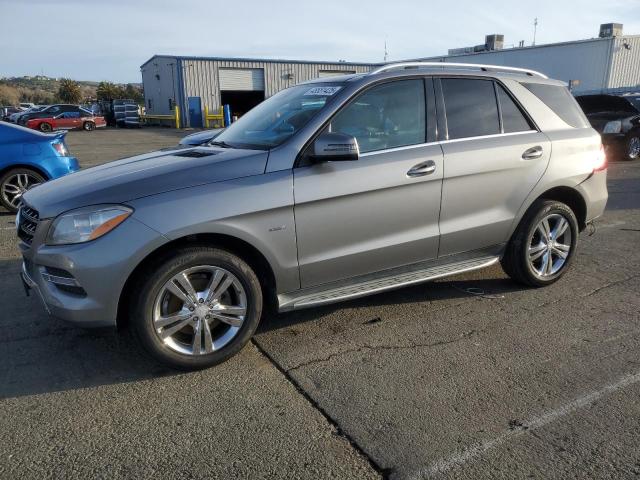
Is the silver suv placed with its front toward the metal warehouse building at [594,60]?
no

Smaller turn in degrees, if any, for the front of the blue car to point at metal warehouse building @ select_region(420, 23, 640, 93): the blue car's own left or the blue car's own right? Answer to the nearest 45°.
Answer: approximately 135° to the blue car's own right

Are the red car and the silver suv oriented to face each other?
no

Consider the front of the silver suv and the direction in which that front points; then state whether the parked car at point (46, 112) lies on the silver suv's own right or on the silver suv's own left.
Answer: on the silver suv's own right

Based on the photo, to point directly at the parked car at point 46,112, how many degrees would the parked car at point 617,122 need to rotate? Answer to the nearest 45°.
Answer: approximately 45° to its right

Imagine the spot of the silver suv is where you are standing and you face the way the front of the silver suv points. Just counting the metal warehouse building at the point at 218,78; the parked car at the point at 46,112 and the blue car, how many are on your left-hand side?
0

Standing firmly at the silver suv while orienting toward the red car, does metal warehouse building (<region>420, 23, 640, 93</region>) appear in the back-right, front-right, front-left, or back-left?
front-right

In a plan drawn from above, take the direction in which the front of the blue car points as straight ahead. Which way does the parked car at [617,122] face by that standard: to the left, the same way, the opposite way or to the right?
the same way

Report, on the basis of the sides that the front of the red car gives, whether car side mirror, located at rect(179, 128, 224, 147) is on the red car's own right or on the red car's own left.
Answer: on the red car's own left

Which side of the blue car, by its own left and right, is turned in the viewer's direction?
left

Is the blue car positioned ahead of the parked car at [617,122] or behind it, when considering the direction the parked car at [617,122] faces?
ahead

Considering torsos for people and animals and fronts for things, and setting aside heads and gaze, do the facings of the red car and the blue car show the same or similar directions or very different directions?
same or similar directions

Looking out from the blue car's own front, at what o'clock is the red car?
The red car is roughly at 3 o'clock from the blue car.

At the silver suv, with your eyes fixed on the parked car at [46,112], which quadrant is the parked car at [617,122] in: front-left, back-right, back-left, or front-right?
front-right

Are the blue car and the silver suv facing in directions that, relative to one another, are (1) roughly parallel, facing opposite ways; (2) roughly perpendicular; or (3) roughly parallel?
roughly parallel

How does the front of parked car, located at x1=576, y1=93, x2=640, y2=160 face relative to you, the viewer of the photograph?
facing the viewer and to the left of the viewer

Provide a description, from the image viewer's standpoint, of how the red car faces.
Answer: facing to the left of the viewer

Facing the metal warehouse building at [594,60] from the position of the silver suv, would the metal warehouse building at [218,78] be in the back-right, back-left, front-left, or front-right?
front-left

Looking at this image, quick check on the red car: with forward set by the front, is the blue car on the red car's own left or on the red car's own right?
on the red car's own left

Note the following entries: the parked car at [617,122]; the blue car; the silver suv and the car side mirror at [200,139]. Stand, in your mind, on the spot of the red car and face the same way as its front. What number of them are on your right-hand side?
0
